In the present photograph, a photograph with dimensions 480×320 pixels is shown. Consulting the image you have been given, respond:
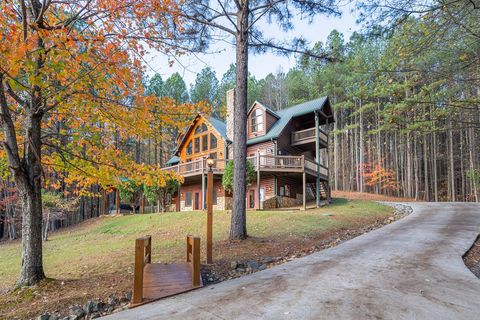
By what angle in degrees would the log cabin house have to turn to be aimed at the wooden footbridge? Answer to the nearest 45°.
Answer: approximately 45° to its left

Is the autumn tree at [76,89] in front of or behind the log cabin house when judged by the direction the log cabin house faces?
in front

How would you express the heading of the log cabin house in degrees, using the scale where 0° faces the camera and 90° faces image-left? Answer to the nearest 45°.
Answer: approximately 45°
